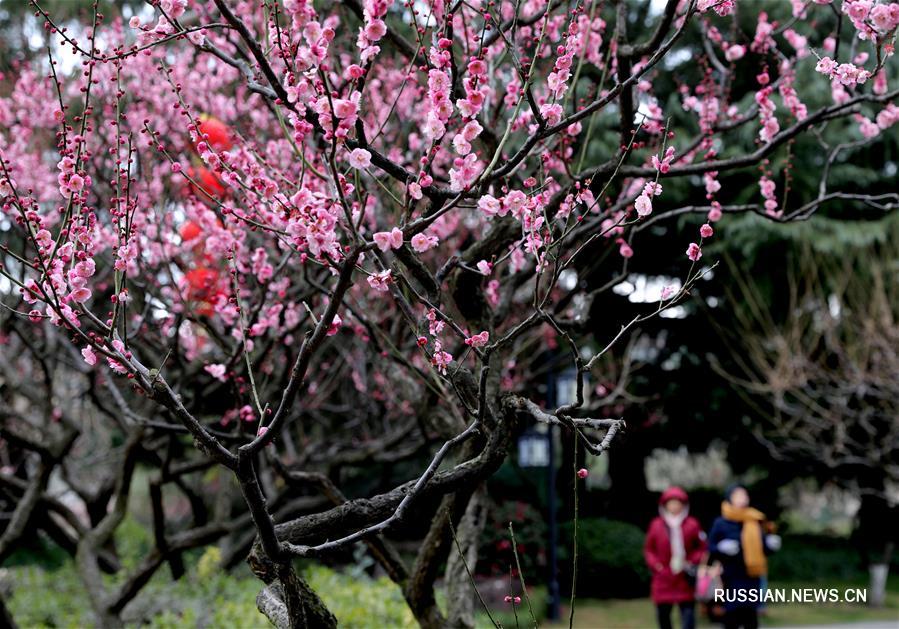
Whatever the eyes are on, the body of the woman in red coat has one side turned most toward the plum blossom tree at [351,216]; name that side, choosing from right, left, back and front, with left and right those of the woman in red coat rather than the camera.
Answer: front

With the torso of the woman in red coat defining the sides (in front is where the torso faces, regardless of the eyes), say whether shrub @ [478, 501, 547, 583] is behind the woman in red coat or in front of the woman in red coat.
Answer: behind

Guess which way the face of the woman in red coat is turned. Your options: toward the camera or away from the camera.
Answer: toward the camera

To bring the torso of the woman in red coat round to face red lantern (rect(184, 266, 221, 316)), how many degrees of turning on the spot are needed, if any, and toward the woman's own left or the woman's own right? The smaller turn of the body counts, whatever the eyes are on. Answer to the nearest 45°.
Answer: approximately 45° to the woman's own right

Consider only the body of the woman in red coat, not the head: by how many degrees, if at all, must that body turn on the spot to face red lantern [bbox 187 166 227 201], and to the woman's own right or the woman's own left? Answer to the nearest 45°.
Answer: approximately 45° to the woman's own right

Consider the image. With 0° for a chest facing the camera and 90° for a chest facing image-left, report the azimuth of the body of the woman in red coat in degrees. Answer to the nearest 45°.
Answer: approximately 0°

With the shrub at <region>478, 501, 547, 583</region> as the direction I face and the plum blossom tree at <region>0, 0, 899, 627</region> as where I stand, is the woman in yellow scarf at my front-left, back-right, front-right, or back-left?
front-right

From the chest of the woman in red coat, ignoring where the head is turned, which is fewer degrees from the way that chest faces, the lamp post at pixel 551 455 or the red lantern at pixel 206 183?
the red lantern

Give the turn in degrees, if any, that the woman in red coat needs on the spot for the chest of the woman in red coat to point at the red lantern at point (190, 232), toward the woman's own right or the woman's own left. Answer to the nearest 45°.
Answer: approximately 45° to the woman's own right

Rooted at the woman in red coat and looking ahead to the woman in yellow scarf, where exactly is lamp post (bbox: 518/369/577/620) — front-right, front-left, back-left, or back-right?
back-left
